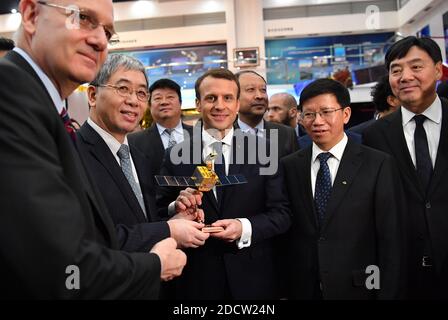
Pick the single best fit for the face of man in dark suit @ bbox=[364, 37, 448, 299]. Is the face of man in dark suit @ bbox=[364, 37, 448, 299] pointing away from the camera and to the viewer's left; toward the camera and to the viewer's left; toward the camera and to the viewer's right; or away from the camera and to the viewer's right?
toward the camera and to the viewer's left

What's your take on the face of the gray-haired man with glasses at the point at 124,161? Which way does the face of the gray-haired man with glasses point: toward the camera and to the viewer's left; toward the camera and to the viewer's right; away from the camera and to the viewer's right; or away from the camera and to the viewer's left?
toward the camera and to the viewer's right

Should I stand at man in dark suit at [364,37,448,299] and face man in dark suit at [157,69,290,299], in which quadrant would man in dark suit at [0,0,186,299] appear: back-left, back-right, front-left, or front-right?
front-left

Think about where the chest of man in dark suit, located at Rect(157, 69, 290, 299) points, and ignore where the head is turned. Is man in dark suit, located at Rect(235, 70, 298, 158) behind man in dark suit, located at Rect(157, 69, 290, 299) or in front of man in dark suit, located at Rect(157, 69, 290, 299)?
behind

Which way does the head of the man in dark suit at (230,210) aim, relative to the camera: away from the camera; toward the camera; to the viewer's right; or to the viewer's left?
toward the camera

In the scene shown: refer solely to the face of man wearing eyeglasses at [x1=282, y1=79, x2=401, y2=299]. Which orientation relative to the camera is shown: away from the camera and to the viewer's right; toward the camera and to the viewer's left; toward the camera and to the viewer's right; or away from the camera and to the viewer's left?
toward the camera and to the viewer's left

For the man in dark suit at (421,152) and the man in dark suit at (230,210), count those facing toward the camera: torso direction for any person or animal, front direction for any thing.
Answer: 2

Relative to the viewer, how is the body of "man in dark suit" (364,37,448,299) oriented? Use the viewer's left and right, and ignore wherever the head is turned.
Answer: facing the viewer

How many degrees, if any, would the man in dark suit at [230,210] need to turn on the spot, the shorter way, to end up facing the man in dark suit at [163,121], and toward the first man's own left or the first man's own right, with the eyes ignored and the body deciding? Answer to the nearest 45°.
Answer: approximately 180°

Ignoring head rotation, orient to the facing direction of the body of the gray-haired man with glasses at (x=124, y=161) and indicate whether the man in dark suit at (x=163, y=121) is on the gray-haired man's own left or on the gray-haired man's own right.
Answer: on the gray-haired man's own left

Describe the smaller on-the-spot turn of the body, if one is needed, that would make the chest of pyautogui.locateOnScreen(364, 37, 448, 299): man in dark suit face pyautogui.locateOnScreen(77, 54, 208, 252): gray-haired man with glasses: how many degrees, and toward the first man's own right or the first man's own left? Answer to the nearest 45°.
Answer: approximately 45° to the first man's own right

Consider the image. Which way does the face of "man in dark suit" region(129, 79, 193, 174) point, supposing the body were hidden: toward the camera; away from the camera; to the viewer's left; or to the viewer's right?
toward the camera

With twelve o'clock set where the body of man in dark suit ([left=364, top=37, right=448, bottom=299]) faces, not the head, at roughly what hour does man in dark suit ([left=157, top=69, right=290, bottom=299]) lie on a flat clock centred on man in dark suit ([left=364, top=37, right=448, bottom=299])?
man in dark suit ([left=157, top=69, right=290, bottom=299]) is roughly at 2 o'clock from man in dark suit ([left=364, top=37, right=448, bottom=299]).

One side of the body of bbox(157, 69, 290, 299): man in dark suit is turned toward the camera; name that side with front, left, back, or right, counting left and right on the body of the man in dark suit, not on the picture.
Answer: front
